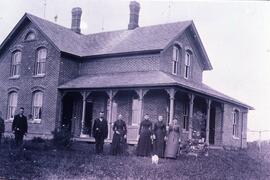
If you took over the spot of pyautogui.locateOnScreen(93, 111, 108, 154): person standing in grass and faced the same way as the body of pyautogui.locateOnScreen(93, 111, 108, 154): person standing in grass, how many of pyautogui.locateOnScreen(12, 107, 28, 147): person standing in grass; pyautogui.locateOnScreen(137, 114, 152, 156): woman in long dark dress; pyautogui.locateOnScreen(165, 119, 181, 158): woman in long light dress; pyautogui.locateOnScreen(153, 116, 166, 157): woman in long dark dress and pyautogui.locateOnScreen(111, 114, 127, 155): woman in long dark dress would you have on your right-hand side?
1

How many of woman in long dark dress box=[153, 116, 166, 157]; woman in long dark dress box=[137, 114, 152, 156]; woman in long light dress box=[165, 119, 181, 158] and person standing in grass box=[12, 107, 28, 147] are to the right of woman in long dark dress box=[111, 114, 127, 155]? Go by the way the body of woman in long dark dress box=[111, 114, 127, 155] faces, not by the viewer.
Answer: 1

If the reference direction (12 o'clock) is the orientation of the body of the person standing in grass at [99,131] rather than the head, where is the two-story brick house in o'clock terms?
The two-story brick house is roughly at 6 o'clock from the person standing in grass.

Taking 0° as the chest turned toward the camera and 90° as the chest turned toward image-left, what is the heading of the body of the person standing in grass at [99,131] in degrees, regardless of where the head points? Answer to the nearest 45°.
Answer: approximately 0°

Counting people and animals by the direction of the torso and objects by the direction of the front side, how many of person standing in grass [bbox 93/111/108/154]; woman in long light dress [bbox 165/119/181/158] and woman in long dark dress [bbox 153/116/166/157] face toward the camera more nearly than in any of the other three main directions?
3

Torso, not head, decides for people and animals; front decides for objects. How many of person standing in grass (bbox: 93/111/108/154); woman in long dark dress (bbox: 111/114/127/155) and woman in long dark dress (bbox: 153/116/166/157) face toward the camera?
3

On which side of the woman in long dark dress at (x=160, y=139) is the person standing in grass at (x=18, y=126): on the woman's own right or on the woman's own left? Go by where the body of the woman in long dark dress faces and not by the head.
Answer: on the woman's own right

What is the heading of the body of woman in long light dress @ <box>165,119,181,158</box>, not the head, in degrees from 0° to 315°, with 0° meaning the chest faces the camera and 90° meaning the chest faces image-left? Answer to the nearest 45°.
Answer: approximately 0°

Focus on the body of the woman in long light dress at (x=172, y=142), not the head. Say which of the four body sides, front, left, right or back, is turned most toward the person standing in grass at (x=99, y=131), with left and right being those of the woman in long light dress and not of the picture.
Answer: right
